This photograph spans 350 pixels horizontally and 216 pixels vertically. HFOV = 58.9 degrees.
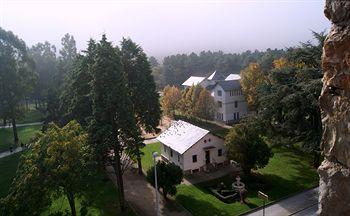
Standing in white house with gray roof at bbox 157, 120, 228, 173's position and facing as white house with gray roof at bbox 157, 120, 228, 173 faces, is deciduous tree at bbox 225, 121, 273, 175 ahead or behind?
ahead

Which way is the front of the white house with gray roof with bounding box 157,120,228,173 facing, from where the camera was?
facing the viewer and to the right of the viewer

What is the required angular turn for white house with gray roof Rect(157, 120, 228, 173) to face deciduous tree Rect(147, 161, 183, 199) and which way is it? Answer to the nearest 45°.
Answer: approximately 45° to its right

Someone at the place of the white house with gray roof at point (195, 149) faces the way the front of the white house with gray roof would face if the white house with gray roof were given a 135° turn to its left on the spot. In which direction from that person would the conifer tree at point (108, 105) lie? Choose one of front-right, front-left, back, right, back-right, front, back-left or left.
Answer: back-left

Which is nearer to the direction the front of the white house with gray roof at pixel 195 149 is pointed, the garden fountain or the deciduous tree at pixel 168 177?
the garden fountain

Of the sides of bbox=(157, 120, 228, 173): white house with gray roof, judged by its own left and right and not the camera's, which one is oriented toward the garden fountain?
front
